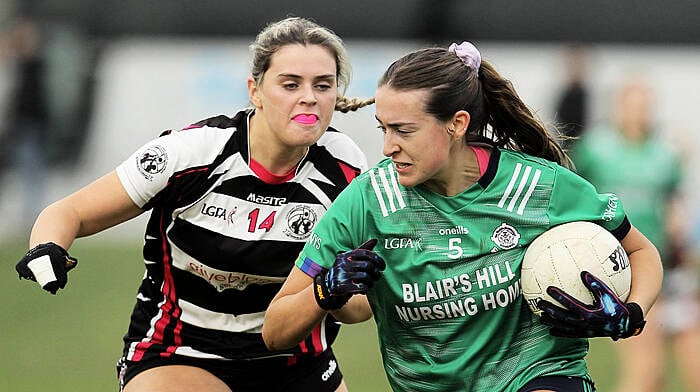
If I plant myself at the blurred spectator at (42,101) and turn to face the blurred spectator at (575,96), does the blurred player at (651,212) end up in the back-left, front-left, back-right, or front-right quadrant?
front-right

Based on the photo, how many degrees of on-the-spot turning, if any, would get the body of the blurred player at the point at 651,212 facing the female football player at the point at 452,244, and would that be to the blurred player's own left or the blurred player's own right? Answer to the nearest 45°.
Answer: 0° — they already face them

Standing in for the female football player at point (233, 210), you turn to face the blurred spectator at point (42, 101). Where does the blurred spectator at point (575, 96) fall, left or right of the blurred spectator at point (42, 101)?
right

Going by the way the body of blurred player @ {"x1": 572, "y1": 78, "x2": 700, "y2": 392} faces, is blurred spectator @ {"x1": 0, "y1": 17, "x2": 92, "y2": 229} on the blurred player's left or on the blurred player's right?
on the blurred player's right

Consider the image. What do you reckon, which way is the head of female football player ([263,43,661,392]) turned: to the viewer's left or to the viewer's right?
to the viewer's left

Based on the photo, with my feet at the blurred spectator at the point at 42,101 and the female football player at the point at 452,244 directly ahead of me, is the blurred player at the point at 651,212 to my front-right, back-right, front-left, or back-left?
front-left

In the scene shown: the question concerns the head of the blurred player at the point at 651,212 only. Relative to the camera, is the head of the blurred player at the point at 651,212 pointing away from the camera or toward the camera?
toward the camera

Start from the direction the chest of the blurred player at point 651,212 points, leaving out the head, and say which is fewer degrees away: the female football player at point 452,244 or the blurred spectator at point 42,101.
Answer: the female football player

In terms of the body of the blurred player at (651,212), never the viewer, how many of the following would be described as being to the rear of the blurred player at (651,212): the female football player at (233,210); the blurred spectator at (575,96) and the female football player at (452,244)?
1

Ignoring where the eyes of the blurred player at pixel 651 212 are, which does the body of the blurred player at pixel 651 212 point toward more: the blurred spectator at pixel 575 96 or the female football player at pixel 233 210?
the female football player

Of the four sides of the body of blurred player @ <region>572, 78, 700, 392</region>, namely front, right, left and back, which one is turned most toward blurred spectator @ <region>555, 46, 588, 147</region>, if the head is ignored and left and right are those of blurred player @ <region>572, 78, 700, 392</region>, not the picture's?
back

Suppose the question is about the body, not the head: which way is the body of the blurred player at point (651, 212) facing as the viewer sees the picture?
toward the camera

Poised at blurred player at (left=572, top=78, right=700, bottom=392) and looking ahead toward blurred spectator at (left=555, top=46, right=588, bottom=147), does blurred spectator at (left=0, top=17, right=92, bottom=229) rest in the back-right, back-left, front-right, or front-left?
front-left

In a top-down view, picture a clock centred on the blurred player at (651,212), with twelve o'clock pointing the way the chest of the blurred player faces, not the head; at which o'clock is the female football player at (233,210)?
The female football player is roughly at 1 o'clock from the blurred player.
